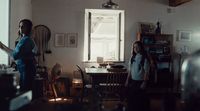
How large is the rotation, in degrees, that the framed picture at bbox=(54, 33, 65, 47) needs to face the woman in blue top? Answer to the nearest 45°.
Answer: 0° — it already faces them

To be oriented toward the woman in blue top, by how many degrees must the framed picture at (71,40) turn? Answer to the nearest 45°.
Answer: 0° — it already faces them

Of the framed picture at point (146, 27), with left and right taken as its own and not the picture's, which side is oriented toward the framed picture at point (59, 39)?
right

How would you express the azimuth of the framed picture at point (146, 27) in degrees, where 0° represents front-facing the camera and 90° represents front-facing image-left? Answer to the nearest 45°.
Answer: approximately 0°

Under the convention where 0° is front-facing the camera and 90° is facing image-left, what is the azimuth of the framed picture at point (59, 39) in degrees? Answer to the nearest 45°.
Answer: approximately 0°

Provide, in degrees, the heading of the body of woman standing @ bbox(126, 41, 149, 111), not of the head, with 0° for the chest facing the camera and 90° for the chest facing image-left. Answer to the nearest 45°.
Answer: approximately 45°

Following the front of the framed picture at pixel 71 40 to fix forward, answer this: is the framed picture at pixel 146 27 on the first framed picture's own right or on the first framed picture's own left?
on the first framed picture's own left
